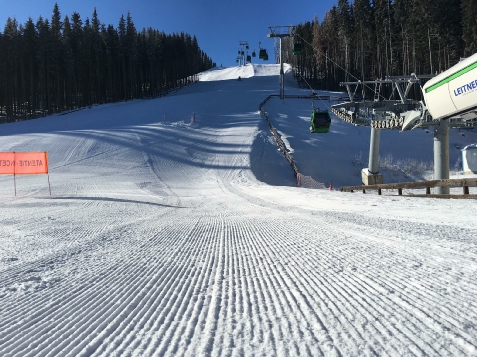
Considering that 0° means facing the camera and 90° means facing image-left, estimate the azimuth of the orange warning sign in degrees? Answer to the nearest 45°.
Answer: approximately 180°

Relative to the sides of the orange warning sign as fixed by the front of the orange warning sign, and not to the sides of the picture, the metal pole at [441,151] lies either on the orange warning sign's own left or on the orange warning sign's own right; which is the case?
on the orange warning sign's own right

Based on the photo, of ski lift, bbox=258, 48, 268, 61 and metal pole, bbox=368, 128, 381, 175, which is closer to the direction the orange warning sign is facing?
the ski lift

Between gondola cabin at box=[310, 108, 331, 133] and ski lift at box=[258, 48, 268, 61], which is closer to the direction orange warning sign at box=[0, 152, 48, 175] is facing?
the ski lift

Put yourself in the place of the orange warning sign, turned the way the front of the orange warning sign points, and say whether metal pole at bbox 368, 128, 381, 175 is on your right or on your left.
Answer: on your right

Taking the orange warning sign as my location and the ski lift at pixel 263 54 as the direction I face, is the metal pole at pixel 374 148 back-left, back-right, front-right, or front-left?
front-right

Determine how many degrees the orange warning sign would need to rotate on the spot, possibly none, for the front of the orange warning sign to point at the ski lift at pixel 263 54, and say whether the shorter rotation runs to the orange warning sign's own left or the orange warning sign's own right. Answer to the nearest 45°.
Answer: approximately 45° to the orange warning sign's own right

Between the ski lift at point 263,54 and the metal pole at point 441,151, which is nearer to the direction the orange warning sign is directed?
the ski lift

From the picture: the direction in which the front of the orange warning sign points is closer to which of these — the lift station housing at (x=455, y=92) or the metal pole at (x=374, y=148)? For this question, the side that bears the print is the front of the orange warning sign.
the metal pole

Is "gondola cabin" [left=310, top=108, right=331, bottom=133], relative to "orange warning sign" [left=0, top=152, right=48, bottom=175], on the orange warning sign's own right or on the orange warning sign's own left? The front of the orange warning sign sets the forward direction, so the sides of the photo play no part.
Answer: on the orange warning sign's own right

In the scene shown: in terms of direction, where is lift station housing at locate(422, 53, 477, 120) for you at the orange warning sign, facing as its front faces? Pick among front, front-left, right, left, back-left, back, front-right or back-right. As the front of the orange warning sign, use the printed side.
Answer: back-right
